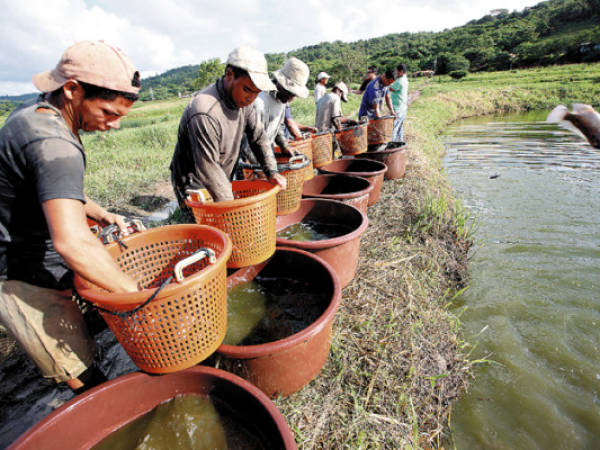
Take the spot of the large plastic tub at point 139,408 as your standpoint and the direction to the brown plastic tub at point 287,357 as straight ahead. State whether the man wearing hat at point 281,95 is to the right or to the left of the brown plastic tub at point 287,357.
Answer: left

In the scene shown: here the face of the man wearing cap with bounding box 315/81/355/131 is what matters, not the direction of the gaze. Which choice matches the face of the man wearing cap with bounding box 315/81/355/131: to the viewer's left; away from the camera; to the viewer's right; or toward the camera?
to the viewer's right

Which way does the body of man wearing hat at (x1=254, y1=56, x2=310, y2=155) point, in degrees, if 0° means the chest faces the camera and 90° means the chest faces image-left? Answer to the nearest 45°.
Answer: approximately 315°

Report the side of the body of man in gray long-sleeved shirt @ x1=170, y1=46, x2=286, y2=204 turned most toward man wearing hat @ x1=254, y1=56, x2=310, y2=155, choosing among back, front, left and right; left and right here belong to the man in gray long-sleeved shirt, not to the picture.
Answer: left

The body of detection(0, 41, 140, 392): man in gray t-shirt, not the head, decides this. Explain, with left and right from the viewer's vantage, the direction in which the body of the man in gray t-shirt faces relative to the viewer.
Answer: facing to the right of the viewer

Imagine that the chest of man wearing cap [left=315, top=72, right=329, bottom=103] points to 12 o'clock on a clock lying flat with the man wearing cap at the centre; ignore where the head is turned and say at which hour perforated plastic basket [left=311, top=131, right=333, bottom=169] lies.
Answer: The perforated plastic basket is roughly at 3 o'clock from the man wearing cap.

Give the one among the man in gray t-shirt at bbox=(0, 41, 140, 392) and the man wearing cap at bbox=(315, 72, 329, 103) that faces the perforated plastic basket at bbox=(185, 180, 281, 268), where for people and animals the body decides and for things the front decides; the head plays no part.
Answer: the man in gray t-shirt

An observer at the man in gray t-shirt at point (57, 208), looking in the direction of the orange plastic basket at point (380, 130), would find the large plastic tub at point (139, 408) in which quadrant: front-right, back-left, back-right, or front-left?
back-right

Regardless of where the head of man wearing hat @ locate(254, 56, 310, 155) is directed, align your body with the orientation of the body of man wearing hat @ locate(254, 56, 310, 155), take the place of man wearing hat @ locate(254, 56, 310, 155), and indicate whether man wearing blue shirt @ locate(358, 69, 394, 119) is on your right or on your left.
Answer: on your left

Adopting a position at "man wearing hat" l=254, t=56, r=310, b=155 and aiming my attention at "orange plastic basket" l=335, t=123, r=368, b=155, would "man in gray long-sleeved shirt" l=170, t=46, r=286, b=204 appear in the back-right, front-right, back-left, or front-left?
back-right

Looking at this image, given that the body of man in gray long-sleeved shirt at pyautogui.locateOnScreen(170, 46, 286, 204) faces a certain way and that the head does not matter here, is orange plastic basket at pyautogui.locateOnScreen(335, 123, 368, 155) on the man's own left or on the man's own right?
on the man's own left

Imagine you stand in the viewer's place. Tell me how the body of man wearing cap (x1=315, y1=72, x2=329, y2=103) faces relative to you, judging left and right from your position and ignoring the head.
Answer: facing to the right of the viewer
